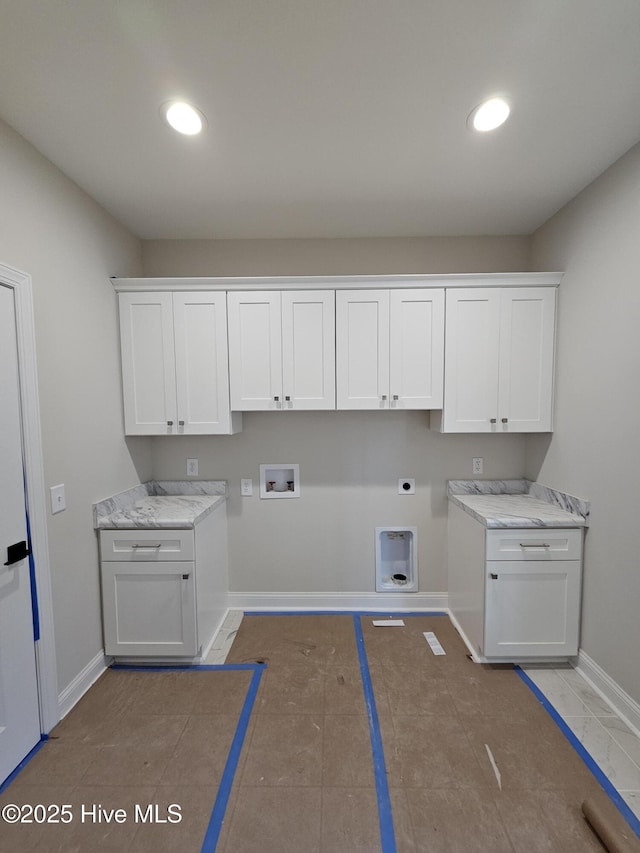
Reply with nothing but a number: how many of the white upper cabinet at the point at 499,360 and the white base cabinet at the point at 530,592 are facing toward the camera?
2

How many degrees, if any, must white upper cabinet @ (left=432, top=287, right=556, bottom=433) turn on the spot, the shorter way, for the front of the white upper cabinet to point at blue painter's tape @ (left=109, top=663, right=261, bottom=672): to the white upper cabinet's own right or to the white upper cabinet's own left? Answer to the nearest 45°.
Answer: approximately 45° to the white upper cabinet's own right

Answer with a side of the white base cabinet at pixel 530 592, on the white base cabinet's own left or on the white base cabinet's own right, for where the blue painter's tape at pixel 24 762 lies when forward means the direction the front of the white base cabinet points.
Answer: on the white base cabinet's own right

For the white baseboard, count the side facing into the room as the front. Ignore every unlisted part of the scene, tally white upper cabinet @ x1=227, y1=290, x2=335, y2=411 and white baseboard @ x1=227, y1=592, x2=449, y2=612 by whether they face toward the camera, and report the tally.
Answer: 2

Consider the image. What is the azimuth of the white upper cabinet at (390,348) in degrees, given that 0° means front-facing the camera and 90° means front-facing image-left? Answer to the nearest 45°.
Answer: approximately 0°

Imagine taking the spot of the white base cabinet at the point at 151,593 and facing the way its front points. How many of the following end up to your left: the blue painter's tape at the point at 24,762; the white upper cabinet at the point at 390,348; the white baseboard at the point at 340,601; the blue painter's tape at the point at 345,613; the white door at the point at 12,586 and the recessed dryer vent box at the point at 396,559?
4
